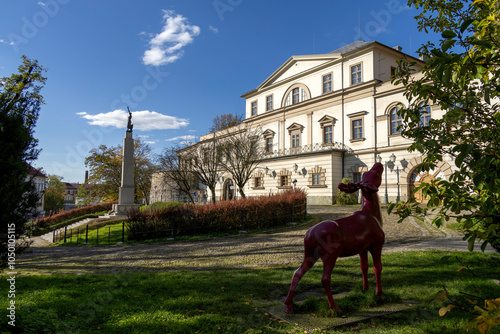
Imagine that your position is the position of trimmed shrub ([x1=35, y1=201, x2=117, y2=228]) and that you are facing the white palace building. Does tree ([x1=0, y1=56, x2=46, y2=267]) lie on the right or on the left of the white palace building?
right

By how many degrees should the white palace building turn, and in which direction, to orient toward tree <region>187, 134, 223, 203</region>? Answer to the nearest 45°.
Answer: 0° — it already faces it

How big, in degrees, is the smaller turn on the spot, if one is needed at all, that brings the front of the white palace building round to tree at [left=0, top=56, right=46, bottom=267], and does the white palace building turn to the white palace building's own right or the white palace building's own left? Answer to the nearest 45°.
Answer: approximately 45° to the white palace building's own left

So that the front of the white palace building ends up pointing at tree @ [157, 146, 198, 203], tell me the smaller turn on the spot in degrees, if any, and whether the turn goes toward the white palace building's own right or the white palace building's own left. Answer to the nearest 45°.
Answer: approximately 45° to the white palace building's own right

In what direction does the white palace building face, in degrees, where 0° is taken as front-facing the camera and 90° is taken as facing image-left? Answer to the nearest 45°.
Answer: approximately 45°
